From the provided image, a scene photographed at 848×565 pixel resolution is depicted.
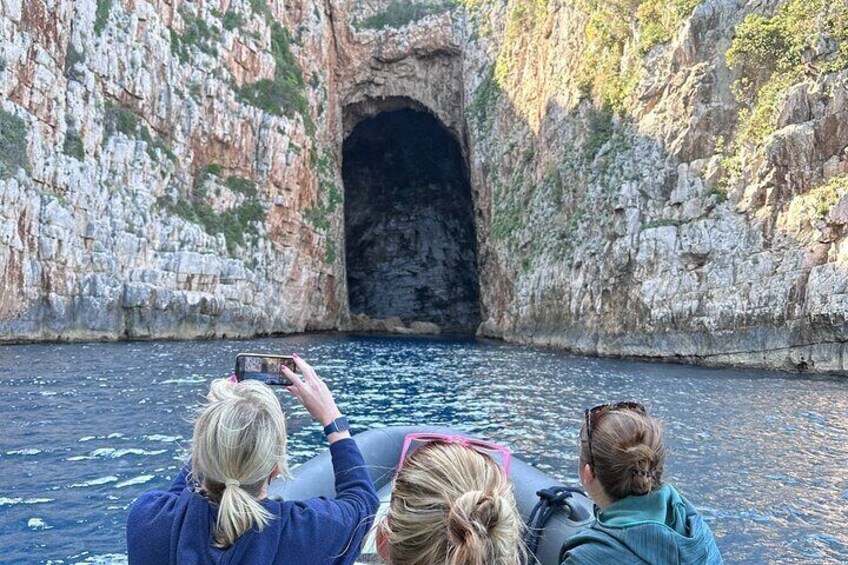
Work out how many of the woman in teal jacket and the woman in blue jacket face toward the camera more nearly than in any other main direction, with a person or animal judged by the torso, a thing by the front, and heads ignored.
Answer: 0

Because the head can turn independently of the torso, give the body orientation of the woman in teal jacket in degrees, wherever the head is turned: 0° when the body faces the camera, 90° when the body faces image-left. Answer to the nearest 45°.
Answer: approximately 135°

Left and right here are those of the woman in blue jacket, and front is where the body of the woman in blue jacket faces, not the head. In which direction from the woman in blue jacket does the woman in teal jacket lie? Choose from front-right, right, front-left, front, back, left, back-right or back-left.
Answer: right

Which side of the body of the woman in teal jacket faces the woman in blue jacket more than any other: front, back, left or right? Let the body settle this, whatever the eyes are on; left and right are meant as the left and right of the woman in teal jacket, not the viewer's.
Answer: left

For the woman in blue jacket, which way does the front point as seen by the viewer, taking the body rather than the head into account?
away from the camera

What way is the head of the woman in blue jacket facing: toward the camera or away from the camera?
away from the camera
